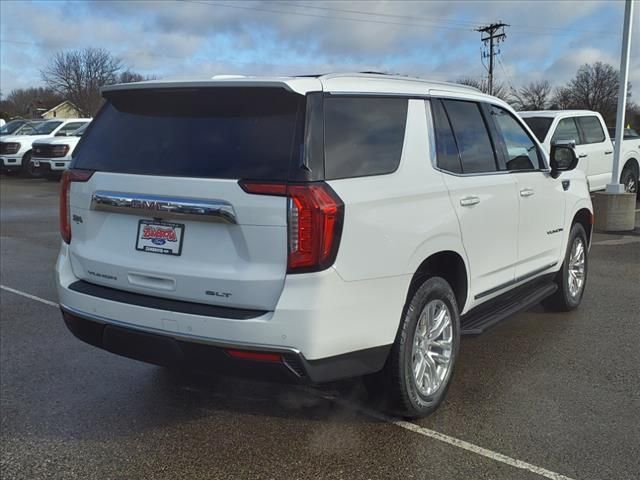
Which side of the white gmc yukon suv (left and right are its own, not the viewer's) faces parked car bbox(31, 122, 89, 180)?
left

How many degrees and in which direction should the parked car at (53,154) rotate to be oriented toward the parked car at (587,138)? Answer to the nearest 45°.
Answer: approximately 90° to its left

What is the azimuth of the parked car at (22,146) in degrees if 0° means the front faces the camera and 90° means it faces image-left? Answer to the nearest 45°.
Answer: approximately 45°

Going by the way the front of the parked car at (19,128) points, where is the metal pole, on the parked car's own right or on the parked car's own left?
on the parked car's own left

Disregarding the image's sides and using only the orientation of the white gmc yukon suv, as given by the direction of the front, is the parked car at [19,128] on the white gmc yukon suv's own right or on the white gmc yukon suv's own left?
on the white gmc yukon suv's own left

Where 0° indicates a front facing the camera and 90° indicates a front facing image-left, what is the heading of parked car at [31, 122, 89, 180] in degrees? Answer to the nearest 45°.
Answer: approximately 45°

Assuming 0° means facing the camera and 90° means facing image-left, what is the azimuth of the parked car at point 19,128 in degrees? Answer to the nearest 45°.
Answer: approximately 45°

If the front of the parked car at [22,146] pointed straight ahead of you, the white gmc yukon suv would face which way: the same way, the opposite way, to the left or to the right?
the opposite way

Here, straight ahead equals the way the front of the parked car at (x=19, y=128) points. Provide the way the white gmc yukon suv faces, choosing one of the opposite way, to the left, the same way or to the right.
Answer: the opposite way

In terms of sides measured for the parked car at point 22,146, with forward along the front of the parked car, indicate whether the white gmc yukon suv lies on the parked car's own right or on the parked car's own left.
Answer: on the parked car's own left

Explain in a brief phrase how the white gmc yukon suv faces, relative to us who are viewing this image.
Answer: facing away from the viewer and to the right of the viewer

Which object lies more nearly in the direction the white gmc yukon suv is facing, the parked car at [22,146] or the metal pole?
the metal pole

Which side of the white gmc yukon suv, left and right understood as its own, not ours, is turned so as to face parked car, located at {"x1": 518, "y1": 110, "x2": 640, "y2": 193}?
front
